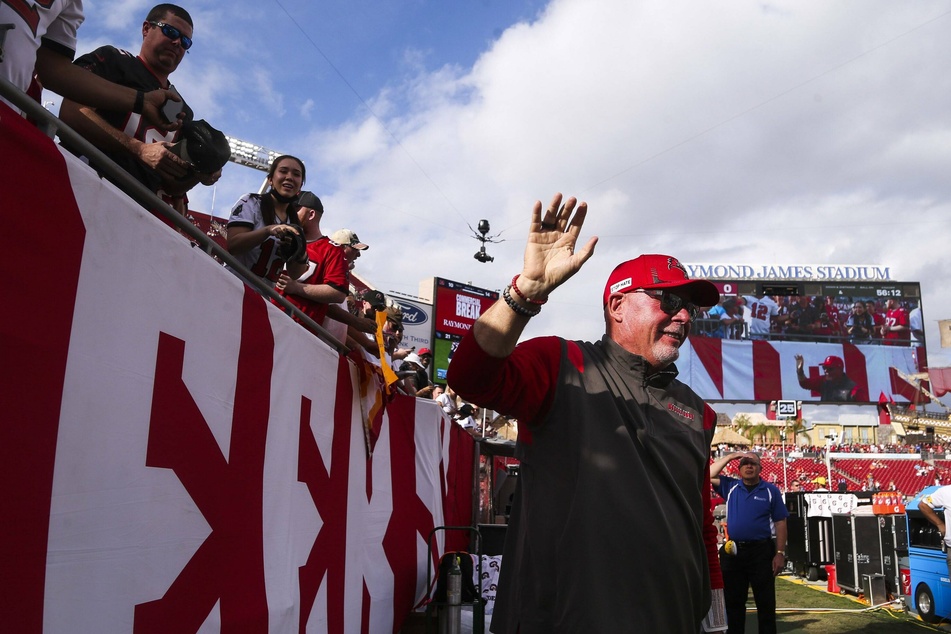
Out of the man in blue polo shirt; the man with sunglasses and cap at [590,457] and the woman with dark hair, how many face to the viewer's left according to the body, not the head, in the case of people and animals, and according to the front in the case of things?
0

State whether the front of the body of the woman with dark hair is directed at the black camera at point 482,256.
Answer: no

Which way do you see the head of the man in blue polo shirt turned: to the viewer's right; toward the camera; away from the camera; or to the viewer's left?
toward the camera

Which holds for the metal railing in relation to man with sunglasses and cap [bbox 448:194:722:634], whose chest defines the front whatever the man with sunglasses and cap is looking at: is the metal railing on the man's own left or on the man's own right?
on the man's own right

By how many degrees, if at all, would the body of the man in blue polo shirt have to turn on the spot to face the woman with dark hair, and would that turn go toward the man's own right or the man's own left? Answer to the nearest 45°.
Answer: approximately 45° to the man's own right

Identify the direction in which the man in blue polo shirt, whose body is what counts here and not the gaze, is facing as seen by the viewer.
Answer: toward the camera

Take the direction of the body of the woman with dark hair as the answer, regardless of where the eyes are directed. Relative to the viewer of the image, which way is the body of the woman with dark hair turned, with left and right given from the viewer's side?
facing the viewer and to the right of the viewer
